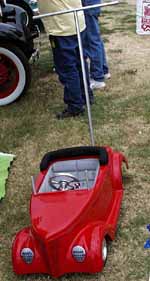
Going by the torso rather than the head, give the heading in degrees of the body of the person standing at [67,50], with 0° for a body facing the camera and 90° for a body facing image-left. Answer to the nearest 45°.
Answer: approximately 90°

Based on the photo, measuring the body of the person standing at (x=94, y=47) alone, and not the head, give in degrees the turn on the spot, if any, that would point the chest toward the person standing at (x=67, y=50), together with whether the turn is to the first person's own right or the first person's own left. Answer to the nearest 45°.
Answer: approximately 45° to the first person's own right

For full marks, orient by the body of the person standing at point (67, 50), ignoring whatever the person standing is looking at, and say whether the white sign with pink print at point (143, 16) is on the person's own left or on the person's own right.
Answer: on the person's own right
